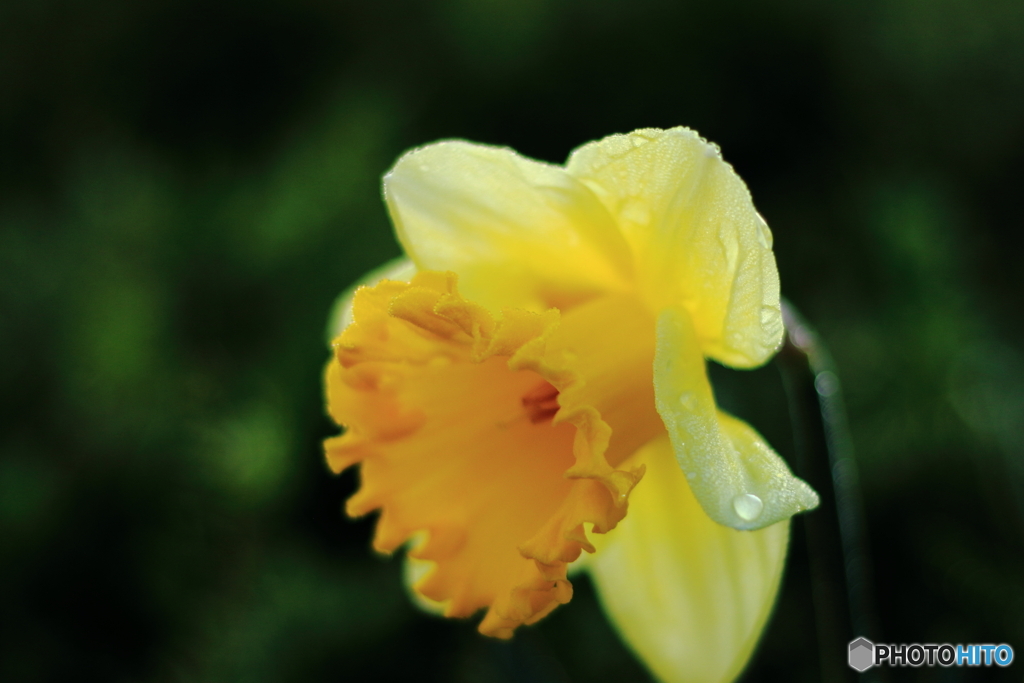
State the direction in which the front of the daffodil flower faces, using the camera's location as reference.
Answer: facing the viewer and to the left of the viewer
